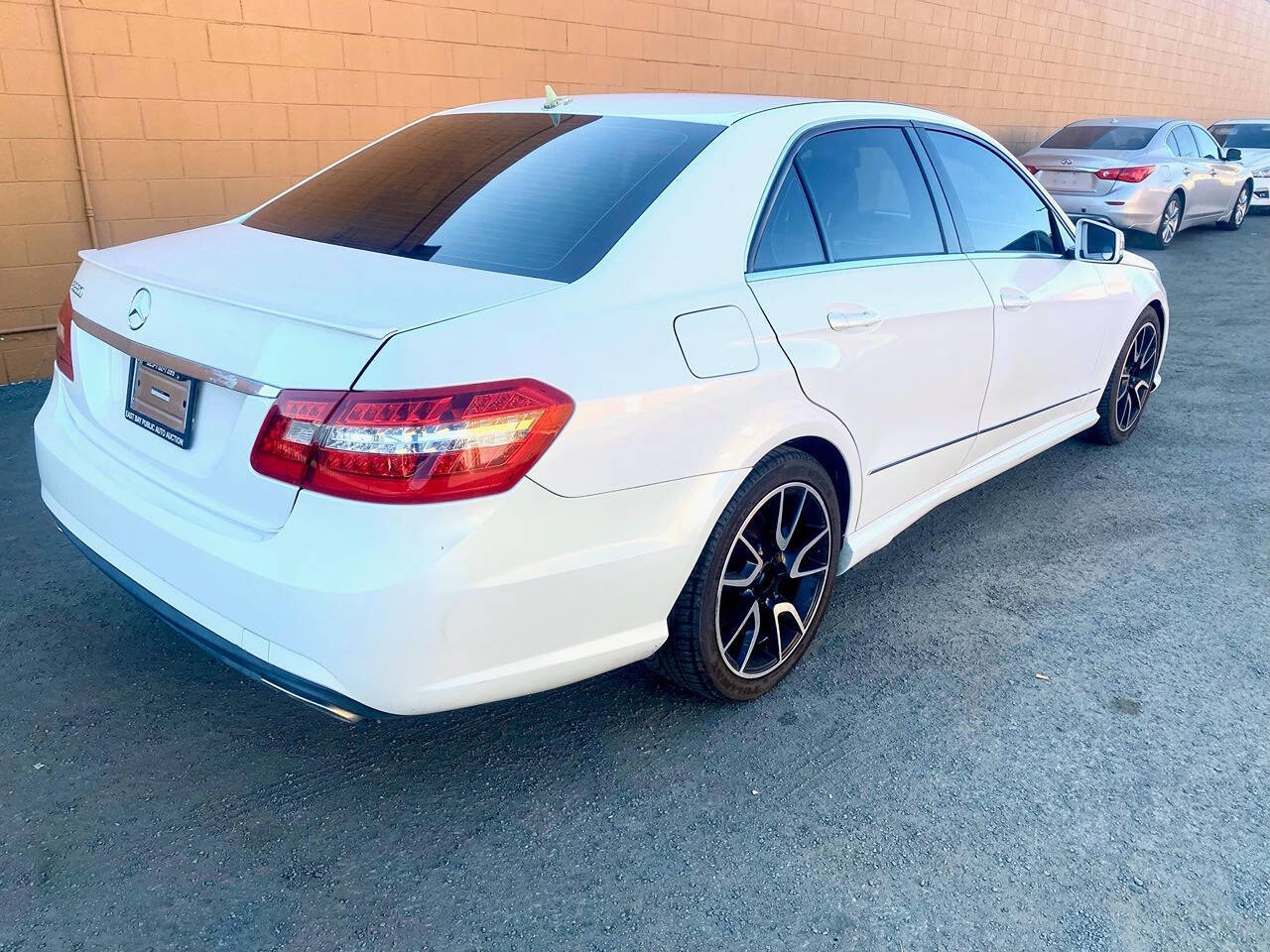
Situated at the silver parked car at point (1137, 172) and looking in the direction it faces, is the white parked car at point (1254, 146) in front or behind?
in front

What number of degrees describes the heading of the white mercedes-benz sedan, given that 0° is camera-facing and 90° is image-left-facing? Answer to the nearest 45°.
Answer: approximately 225°

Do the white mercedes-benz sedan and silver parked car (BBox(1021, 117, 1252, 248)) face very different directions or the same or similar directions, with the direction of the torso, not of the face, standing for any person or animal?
same or similar directions

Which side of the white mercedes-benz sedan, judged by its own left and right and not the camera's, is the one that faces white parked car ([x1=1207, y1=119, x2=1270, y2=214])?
front

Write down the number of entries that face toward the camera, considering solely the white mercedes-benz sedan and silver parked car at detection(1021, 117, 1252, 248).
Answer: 0

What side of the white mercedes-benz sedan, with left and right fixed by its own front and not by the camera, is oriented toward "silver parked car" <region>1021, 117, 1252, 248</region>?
front

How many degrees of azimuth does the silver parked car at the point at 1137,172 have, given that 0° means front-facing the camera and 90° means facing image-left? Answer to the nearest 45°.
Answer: approximately 225°

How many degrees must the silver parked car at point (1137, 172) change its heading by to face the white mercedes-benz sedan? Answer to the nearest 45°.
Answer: approximately 135° to its right
